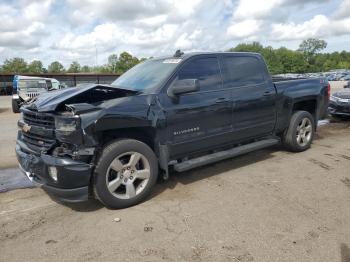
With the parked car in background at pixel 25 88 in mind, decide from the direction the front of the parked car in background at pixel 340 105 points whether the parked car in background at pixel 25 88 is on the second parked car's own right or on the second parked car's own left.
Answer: on the second parked car's own right

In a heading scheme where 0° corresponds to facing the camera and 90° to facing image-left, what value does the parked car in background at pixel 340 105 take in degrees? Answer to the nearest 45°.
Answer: approximately 45°

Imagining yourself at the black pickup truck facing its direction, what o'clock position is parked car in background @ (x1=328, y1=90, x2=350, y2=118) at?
The parked car in background is roughly at 6 o'clock from the black pickup truck.

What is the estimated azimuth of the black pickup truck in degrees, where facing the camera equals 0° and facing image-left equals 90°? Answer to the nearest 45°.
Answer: approximately 45°
